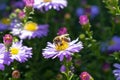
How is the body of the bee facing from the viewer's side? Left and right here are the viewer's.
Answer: facing to the left of the viewer

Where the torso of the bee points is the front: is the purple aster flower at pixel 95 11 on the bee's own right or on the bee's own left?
on the bee's own right

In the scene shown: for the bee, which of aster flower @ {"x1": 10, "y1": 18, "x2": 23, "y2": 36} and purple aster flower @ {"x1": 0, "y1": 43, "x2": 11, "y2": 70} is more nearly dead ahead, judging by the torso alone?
the purple aster flower

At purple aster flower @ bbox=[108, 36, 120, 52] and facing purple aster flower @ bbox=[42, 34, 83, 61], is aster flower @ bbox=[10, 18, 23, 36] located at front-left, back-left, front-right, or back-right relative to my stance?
front-right

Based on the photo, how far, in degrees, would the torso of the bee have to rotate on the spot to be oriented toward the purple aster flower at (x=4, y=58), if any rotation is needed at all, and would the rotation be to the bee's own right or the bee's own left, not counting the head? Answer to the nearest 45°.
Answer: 0° — it already faces it
